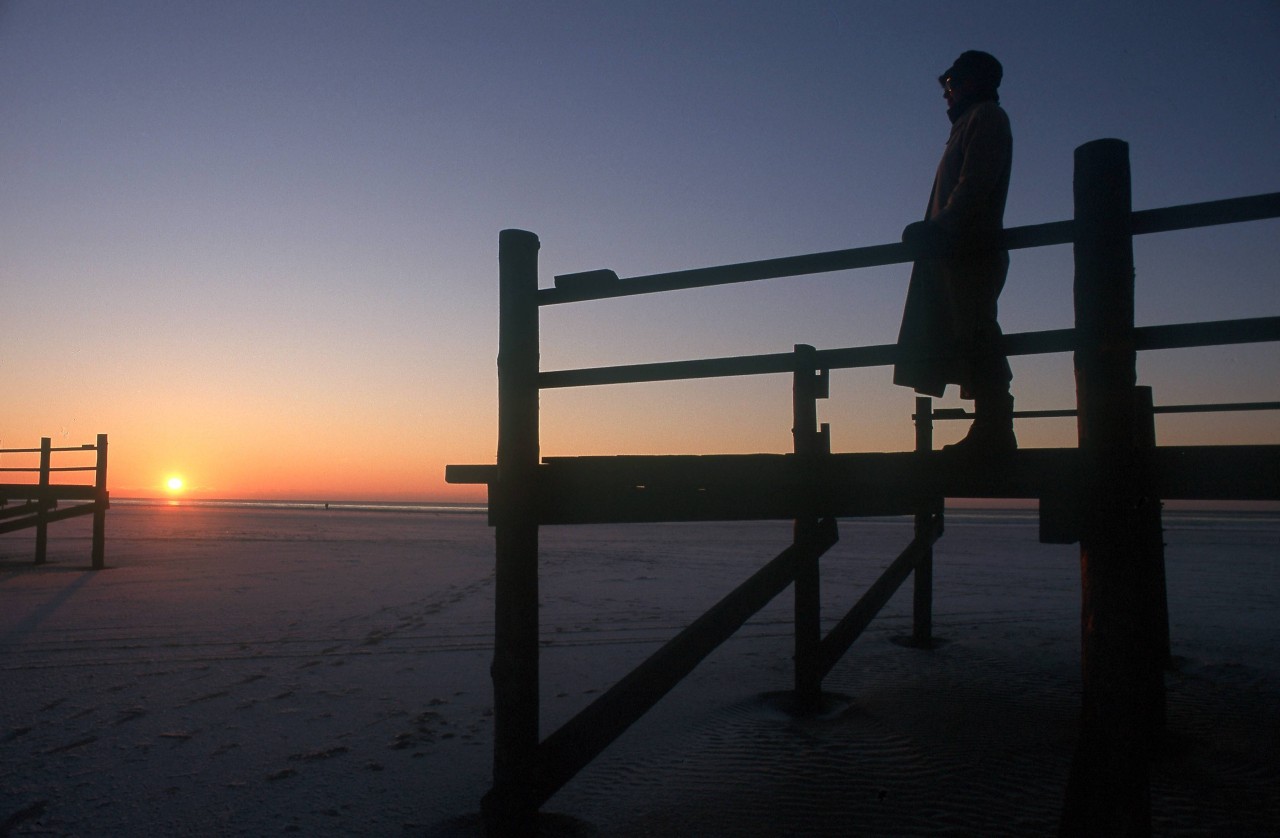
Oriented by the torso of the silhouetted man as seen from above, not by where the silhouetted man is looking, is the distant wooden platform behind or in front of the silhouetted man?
in front

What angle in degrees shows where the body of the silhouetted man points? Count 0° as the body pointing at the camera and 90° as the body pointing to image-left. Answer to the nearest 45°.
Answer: approximately 90°

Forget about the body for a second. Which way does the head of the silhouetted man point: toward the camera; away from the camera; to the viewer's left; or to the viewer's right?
to the viewer's left
